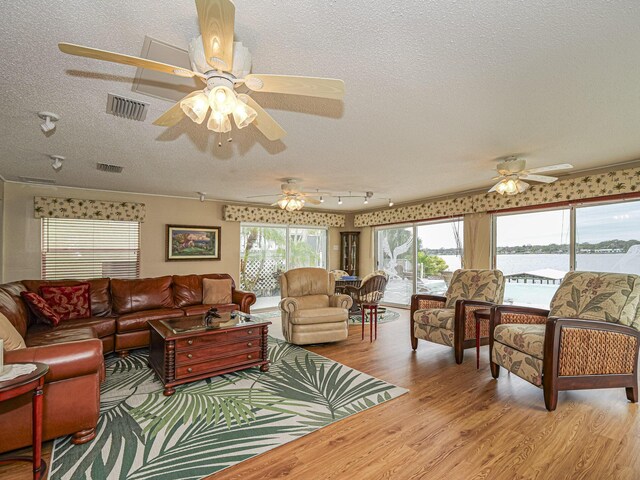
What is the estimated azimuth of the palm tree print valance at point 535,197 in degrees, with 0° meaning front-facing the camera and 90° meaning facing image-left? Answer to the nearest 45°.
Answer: approximately 45°

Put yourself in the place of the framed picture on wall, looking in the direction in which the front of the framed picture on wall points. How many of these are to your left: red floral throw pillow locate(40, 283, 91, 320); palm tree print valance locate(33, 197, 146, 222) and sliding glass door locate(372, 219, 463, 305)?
1

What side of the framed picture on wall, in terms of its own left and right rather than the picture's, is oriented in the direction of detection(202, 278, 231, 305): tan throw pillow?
front

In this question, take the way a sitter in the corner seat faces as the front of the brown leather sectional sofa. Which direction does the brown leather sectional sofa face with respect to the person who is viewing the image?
facing the viewer and to the right of the viewer

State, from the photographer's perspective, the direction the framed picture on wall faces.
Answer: facing the viewer

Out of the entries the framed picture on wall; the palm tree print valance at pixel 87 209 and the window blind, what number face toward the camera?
3

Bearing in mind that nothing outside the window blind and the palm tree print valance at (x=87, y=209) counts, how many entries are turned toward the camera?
2

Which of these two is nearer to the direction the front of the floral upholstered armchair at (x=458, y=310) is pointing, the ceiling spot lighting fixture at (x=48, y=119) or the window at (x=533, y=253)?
the ceiling spot lighting fixture

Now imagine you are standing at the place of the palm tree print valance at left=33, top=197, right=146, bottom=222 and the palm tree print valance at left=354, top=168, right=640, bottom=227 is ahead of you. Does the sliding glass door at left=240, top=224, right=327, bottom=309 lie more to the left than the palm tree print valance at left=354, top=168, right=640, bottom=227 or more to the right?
left

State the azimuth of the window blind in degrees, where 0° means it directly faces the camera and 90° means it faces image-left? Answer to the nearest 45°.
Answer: approximately 0°

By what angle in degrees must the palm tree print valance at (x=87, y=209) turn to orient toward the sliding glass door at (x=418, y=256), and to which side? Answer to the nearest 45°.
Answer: approximately 90° to its left

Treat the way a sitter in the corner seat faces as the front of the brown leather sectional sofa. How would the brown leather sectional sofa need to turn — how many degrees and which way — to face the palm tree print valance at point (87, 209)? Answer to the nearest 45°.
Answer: approximately 135° to its left
